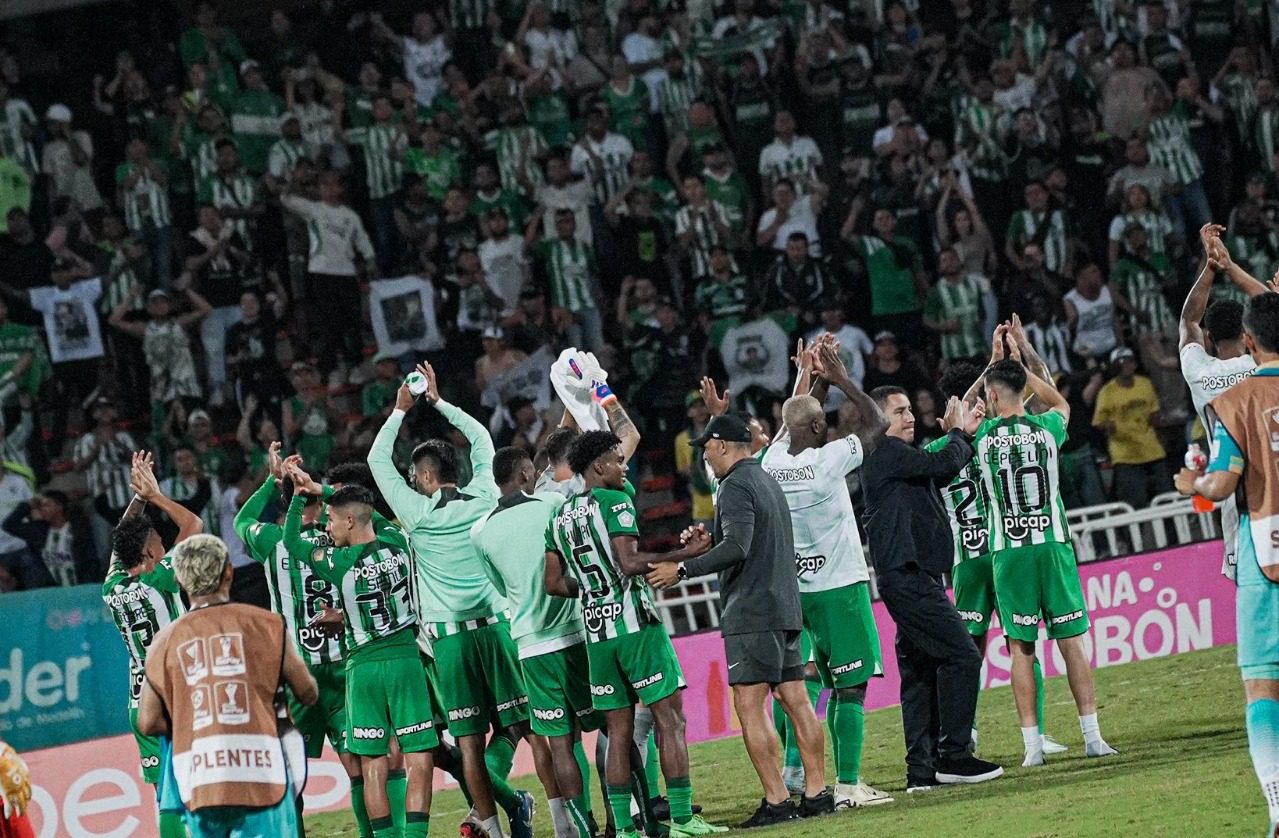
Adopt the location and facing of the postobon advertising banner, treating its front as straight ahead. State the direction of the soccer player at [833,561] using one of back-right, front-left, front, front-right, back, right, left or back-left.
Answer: front

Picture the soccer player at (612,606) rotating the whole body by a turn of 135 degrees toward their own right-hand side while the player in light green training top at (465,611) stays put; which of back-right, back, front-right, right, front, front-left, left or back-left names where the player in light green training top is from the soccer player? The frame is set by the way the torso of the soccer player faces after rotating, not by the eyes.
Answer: back-right

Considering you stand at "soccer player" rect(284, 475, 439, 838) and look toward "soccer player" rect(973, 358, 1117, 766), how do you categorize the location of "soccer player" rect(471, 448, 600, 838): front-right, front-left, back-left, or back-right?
front-right

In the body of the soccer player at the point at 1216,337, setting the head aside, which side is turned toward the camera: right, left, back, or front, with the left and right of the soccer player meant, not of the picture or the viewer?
back

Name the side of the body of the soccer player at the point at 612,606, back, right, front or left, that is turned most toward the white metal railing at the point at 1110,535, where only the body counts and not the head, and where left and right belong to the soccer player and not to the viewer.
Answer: front

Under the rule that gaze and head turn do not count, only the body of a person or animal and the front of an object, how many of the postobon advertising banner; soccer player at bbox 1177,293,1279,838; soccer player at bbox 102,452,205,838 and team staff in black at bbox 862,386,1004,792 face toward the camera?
1

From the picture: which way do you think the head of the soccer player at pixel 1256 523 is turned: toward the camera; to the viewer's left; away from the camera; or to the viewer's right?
away from the camera

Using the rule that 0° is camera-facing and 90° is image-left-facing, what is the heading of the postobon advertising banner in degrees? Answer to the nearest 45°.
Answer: approximately 0°

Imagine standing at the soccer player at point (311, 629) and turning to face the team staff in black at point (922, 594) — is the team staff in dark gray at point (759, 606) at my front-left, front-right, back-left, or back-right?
front-right

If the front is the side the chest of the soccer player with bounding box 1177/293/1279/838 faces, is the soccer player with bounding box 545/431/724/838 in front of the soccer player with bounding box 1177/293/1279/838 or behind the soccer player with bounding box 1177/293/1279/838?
in front

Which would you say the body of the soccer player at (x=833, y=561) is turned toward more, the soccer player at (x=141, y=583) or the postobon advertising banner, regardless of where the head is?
the postobon advertising banner

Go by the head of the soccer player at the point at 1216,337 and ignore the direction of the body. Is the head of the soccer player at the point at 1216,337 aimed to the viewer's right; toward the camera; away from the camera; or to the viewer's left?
away from the camera

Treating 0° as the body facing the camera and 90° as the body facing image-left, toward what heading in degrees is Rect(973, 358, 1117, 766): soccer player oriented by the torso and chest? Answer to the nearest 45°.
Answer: approximately 180°

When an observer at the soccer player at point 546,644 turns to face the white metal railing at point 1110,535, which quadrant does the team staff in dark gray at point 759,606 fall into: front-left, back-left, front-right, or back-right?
front-right

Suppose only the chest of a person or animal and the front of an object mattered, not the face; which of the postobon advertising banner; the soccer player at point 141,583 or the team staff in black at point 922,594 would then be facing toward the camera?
the postobon advertising banner

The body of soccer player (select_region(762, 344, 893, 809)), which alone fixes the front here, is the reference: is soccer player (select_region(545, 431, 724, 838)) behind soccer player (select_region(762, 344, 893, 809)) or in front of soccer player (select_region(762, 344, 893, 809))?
behind
